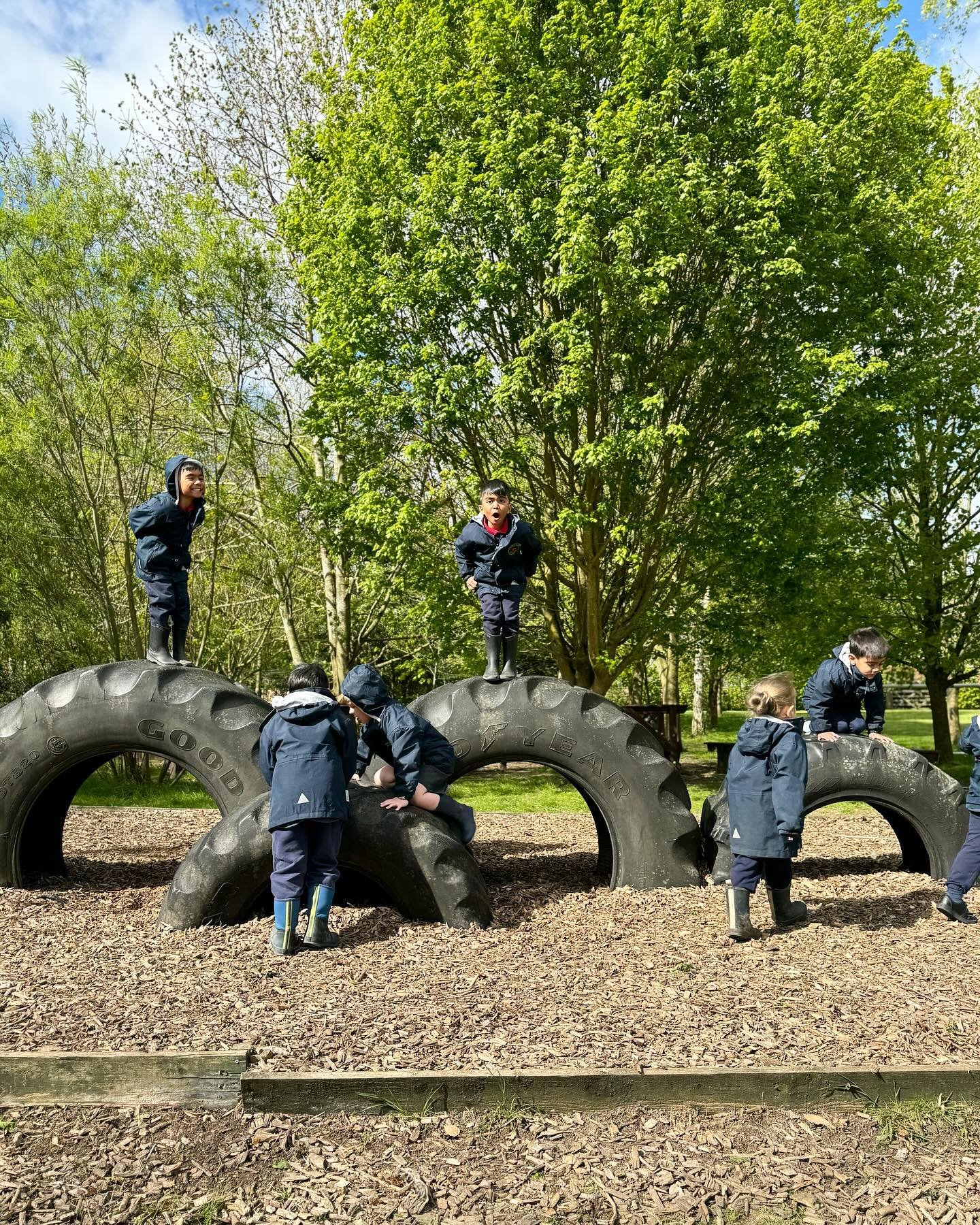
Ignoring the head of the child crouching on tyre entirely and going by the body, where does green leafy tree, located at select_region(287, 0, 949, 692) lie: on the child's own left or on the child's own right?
on the child's own right

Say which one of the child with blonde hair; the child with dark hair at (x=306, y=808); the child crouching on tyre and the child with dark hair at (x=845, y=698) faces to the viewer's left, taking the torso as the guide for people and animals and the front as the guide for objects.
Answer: the child crouching on tyre

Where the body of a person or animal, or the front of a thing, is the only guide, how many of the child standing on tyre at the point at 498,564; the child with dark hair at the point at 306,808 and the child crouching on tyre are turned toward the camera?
1

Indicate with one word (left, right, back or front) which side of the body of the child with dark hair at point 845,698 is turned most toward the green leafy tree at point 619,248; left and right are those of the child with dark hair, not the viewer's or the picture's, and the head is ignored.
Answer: back

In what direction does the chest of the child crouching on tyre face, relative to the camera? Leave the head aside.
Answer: to the viewer's left

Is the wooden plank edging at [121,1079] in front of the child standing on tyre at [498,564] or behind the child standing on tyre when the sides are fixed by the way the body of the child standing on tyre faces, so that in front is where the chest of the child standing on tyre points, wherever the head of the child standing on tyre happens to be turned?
in front

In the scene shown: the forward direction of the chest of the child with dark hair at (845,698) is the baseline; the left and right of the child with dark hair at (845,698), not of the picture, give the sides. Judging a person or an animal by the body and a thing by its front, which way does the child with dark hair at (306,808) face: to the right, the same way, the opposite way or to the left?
the opposite way

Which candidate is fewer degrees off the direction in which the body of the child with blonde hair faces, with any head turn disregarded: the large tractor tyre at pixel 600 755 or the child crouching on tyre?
the large tractor tyre

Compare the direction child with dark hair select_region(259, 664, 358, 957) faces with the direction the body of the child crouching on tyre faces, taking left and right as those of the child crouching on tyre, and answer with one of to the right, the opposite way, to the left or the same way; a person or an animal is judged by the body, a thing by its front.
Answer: to the right

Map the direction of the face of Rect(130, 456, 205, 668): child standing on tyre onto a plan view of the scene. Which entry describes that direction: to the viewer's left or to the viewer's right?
to the viewer's right

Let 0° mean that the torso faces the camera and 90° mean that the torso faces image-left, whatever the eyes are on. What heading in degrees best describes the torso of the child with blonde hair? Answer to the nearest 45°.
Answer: approximately 225°

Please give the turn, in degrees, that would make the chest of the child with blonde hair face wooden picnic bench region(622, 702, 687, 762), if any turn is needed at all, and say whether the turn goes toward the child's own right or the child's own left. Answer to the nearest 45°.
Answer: approximately 45° to the child's own left
